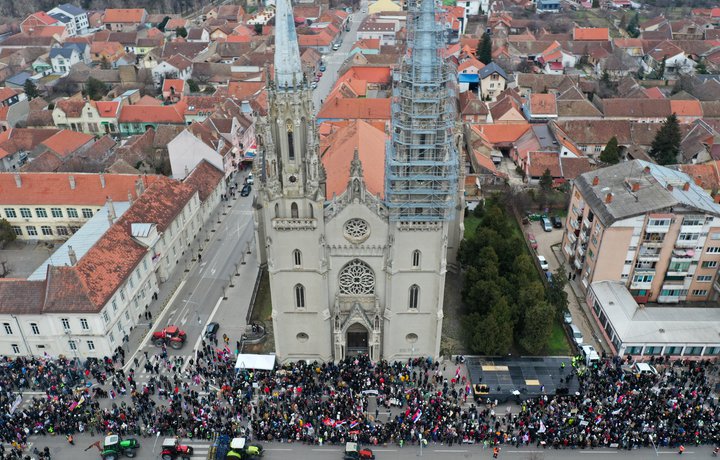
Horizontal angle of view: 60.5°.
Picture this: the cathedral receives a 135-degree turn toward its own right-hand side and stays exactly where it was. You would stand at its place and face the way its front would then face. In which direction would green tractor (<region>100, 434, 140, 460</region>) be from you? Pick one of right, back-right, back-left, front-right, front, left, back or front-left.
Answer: left

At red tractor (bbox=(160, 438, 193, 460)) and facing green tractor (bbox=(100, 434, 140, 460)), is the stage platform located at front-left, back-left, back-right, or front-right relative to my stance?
back-right

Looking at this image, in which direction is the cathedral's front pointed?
toward the camera

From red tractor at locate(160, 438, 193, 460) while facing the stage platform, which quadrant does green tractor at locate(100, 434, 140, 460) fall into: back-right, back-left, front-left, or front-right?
back-left

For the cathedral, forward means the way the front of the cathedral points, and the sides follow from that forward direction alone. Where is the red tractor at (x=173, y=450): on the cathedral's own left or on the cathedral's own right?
on the cathedral's own right

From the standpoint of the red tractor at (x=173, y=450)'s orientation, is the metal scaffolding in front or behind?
in front

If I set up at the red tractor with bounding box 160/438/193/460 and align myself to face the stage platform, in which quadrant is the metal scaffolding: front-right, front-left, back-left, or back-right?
front-left

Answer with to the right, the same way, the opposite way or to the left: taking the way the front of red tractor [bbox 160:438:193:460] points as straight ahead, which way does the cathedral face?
to the right

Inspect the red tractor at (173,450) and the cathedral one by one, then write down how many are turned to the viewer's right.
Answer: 1

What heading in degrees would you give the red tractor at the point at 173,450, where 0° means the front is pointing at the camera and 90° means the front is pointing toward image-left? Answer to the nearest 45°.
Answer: approximately 270°

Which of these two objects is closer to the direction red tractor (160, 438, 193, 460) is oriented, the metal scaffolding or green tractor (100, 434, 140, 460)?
the metal scaffolding

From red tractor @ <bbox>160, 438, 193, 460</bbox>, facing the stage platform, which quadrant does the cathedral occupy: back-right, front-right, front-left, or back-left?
front-left
